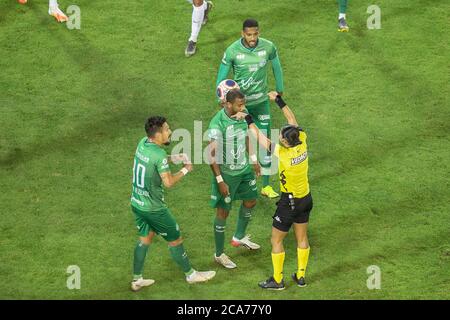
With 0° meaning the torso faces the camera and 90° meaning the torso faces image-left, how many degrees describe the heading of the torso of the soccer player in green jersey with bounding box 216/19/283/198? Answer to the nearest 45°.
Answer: approximately 0°

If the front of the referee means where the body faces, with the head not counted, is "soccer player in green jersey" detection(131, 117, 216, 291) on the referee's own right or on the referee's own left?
on the referee's own left

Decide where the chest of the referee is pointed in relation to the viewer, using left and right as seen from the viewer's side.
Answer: facing away from the viewer and to the left of the viewer

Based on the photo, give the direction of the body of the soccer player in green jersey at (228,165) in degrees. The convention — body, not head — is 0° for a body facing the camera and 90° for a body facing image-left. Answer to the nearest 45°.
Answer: approximately 315°

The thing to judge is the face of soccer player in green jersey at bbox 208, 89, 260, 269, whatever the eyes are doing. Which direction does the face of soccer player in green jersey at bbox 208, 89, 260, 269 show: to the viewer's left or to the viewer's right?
to the viewer's right

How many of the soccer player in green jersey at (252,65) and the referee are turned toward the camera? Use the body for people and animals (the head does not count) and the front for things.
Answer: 1

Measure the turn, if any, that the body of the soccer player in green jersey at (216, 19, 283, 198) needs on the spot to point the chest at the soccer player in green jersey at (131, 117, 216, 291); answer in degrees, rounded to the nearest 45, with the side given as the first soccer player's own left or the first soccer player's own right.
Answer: approximately 45° to the first soccer player's own right

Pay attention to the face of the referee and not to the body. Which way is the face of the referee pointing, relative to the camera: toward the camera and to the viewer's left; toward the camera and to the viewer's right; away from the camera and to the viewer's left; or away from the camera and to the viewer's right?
away from the camera and to the viewer's left

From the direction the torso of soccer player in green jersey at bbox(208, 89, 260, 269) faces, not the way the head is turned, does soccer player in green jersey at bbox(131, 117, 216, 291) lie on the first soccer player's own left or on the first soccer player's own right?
on the first soccer player's own right
